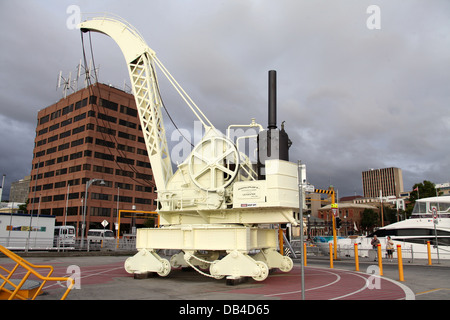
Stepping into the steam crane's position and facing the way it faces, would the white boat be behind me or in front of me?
behind

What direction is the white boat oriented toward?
to the viewer's left

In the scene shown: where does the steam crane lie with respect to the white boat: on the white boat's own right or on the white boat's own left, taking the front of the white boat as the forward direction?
on the white boat's own left

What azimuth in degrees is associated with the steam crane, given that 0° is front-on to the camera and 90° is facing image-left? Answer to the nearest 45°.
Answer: approximately 90°

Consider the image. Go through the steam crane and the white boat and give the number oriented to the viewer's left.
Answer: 2
